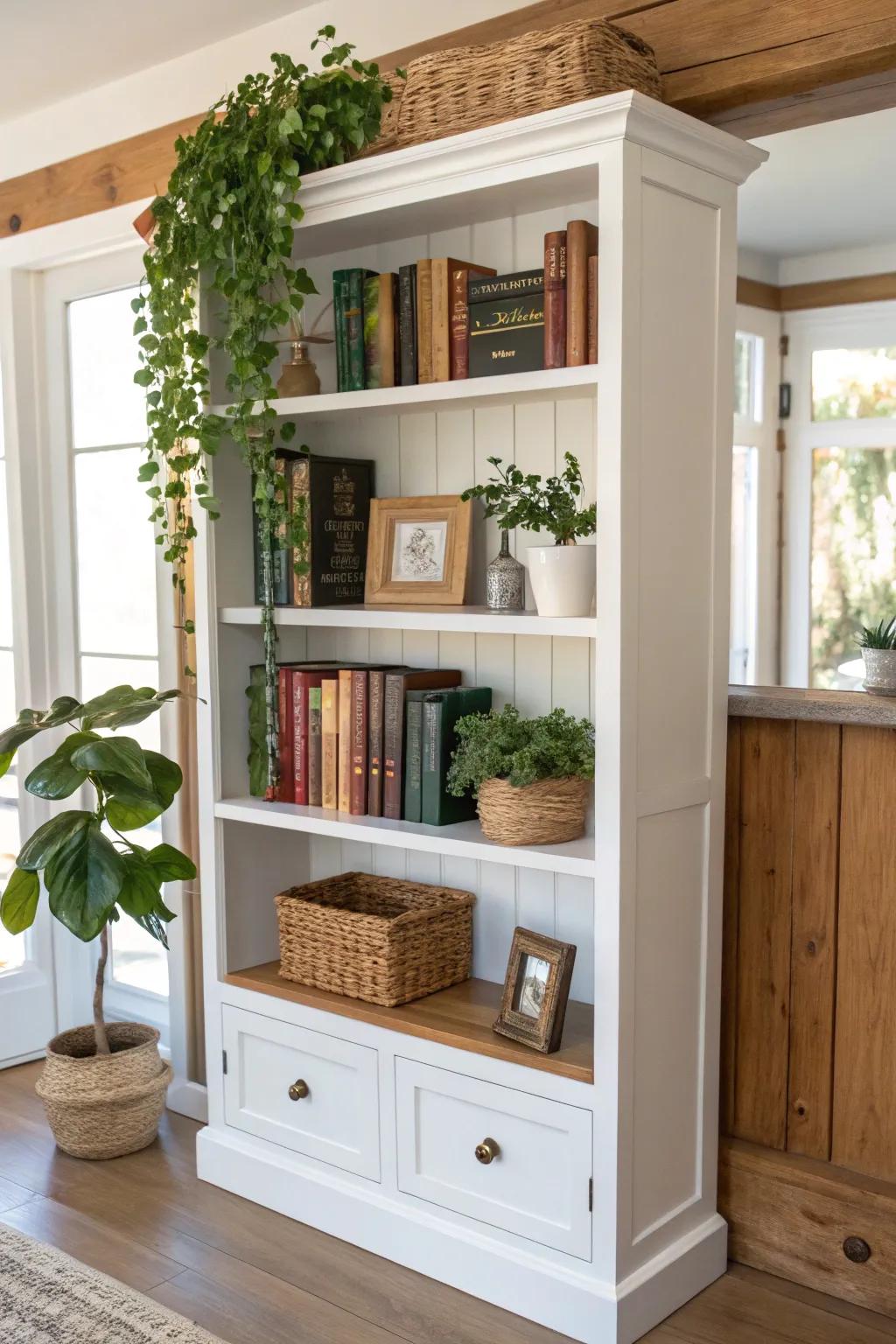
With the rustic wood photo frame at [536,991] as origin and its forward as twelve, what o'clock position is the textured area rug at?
The textured area rug is roughly at 1 o'clock from the rustic wood photo frame.

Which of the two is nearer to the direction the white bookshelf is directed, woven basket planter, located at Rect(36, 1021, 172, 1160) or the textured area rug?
the textured area rug

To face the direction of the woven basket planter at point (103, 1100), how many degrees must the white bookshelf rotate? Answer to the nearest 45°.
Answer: approximately 90° to its right

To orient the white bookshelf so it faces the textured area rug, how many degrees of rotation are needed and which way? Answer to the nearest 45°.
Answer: approximately 45° to its right

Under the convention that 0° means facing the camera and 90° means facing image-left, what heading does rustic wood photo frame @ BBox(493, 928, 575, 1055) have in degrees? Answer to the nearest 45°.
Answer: approximately 45°

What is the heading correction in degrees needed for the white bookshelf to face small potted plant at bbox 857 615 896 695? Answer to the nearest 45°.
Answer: approximately 135° to its left

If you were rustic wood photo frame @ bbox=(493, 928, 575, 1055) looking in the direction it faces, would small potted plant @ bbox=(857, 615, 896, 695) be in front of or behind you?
behind

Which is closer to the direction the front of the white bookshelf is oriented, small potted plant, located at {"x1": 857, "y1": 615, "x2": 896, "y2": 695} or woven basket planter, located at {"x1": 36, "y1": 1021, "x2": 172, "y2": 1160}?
the woven basket planter
